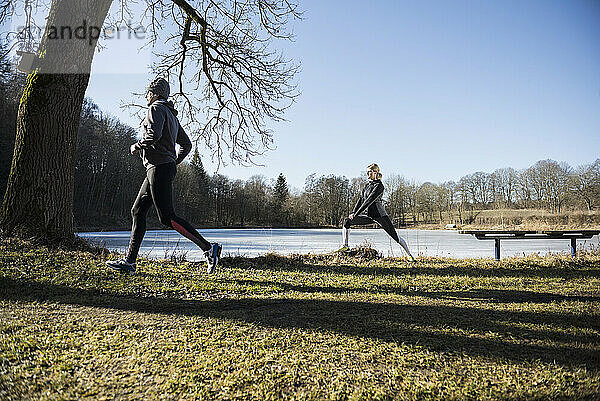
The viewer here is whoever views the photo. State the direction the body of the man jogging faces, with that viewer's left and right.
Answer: facing to the left of the viewer

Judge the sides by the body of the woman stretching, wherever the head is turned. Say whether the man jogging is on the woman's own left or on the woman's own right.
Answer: on the woman's own left

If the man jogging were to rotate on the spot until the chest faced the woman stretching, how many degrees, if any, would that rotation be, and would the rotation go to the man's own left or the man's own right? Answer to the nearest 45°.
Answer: approximately 135° to the man's own right

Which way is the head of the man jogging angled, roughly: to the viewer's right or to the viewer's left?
to the viewer's left

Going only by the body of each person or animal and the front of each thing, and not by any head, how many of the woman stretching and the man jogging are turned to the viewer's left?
2

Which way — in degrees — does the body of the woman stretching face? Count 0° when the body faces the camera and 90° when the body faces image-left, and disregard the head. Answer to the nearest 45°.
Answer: approximately 90°
